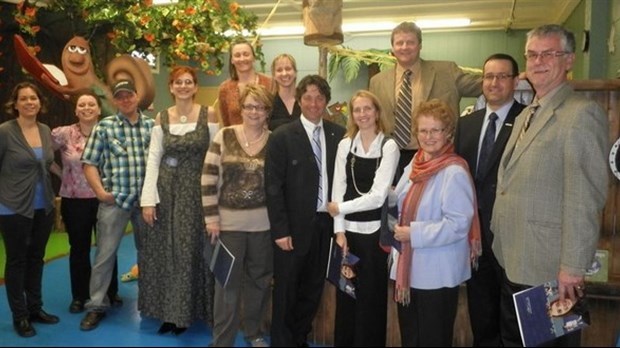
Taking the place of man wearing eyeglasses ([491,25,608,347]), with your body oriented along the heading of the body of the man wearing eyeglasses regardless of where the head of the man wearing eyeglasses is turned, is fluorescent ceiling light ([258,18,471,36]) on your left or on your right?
on your right

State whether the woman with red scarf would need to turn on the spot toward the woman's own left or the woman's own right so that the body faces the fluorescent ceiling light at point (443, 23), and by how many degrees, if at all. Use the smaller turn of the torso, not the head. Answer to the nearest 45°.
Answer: approximately 135° to the woman's own right

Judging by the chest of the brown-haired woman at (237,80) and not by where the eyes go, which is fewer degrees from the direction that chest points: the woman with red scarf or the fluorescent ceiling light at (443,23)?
the woman with red scarf

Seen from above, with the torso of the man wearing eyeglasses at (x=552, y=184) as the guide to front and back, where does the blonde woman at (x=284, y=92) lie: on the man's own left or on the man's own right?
on the man's own right

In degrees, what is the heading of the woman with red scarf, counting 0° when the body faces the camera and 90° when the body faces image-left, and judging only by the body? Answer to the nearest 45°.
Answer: approximately 45°

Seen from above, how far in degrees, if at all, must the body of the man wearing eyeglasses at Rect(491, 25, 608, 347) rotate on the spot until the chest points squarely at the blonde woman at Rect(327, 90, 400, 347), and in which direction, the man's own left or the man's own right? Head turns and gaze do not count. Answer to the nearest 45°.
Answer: approximately 45° to the man's own right

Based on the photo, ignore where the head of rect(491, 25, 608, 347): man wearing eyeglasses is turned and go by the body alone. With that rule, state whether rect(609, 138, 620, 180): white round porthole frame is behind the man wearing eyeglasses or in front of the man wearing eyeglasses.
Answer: behind

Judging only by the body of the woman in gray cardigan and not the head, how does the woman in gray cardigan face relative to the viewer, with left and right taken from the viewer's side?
facing the viewer and to the right of the viewer

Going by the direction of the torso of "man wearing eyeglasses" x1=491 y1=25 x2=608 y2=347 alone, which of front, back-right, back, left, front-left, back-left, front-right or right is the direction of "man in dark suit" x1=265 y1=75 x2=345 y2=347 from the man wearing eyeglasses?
front-right

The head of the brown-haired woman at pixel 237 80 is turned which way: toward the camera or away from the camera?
toward the camera

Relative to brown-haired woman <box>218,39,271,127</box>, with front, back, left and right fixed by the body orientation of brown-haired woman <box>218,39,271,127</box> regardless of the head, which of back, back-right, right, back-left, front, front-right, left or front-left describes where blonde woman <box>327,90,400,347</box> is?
front-left

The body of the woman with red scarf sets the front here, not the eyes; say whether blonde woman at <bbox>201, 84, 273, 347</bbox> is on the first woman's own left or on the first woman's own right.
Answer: on the first woman's own right

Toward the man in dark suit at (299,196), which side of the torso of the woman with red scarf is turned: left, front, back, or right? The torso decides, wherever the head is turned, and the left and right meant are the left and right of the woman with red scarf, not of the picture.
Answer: right

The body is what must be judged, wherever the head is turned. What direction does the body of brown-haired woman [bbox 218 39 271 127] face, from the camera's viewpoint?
toward the camera
